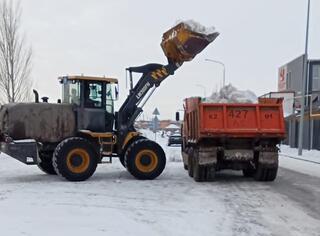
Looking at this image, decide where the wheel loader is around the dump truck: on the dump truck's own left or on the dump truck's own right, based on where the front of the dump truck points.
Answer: on the dump truck's own left

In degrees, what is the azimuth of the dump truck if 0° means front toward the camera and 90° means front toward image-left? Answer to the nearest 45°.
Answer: approximately 180°

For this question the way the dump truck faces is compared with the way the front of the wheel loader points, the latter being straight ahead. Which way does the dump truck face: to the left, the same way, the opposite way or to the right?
to the left

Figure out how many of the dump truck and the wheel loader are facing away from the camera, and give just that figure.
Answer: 1

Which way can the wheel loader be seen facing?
to the viewer's right

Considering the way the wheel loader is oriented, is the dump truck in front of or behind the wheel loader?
in front

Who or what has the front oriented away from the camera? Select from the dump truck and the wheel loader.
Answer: the dump truck
